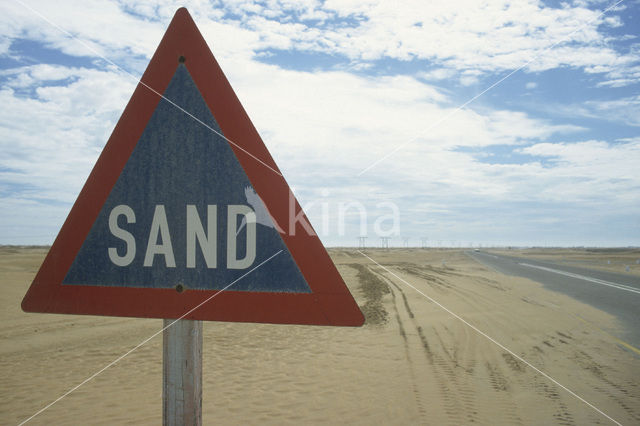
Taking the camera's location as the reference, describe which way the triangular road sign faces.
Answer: facing the viewer
